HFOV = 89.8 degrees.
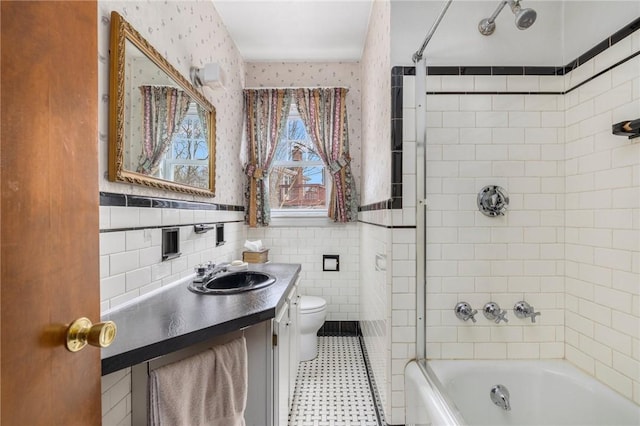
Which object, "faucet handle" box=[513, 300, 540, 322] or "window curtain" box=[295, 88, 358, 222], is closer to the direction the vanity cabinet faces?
the faucet handle

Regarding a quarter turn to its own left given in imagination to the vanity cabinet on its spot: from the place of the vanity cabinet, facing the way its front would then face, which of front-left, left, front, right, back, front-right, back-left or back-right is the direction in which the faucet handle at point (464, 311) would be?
right

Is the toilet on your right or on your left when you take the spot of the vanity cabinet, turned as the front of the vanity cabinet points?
on your left

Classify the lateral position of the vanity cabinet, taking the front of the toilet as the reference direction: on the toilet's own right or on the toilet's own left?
on the toilet's own right

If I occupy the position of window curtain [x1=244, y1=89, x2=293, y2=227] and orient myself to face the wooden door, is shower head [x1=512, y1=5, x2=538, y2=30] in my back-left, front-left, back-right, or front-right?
front-left

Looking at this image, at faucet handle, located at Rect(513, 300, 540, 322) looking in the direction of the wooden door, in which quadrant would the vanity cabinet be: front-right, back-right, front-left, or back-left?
front-right

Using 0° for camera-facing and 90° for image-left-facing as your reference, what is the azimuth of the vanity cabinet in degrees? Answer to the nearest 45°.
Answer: approximately 270°

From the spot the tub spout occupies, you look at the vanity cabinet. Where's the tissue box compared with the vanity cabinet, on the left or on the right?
right

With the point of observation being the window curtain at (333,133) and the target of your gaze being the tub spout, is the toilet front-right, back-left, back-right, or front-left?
front-right
